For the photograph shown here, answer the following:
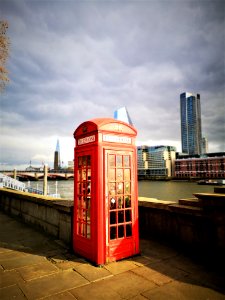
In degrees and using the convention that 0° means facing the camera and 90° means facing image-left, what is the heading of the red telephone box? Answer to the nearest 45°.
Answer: approximately 315°

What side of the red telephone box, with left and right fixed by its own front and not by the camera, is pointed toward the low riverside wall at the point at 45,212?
back
